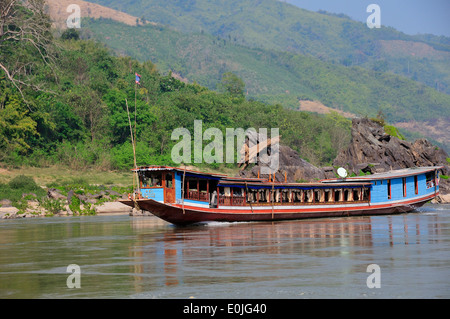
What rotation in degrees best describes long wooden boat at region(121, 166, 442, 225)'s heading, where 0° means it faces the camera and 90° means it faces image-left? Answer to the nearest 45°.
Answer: approximately 90°
